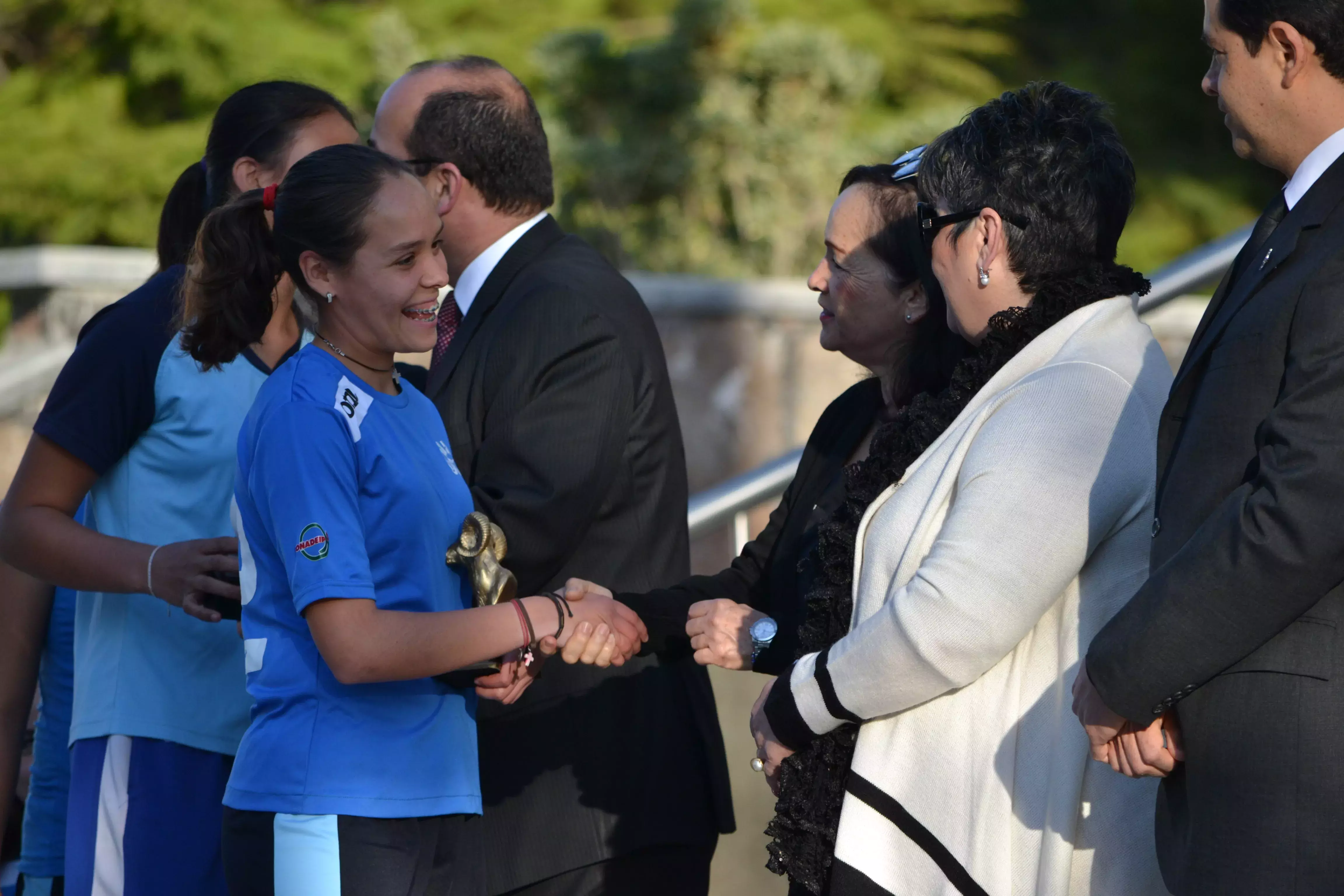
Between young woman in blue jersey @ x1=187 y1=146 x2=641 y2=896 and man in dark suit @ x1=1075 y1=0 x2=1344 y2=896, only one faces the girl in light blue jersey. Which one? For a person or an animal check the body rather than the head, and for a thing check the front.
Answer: the man in dark suit

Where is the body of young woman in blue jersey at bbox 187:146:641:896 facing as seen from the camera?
to the viewer's right

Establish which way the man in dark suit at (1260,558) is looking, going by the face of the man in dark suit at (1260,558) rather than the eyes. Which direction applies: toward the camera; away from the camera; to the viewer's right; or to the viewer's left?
to the viewer's left

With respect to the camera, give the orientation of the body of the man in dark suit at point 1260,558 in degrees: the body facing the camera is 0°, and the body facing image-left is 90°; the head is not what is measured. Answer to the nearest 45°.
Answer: approximately 90°

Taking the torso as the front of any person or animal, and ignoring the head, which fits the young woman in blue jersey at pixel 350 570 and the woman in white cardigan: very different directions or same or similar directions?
very different directions

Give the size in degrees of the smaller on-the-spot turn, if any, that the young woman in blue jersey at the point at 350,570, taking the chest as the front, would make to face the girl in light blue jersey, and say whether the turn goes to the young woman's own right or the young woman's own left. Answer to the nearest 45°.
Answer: approximately 135° to the young woman's own left

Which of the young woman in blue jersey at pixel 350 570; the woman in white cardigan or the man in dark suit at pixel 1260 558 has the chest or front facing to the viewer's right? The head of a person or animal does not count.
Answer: the young woman in blue jersey

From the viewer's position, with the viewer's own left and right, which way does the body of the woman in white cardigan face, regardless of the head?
facing to the left of the viewer

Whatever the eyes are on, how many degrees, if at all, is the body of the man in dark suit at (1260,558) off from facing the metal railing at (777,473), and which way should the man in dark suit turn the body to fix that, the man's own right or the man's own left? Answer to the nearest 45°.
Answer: approximately 45° to the man's own right

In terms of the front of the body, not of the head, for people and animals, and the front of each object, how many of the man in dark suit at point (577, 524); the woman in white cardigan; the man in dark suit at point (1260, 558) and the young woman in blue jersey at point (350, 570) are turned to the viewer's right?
1

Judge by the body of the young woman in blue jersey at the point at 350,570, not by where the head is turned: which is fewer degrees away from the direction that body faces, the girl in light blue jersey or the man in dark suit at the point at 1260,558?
the man in dark suit

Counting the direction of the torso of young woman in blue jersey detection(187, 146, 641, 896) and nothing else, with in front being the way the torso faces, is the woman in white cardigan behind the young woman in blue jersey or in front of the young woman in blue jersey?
in front

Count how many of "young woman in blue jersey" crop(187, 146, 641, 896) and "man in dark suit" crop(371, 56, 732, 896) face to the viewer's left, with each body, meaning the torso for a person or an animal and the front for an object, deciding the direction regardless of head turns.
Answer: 1

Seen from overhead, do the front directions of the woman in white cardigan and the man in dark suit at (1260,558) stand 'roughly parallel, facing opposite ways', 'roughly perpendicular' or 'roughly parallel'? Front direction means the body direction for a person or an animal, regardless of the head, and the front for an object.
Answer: roughly parallel
